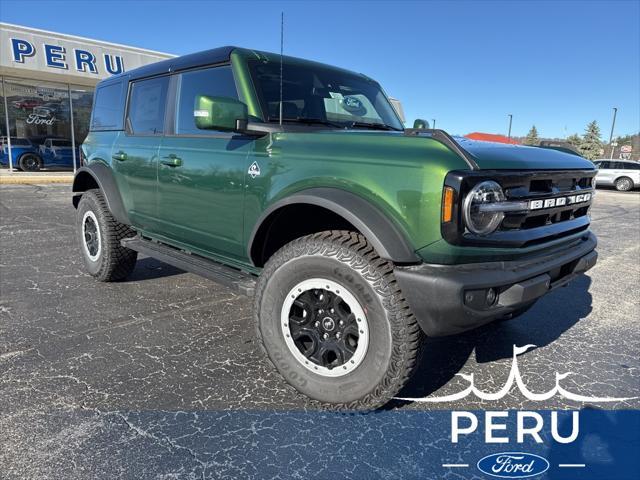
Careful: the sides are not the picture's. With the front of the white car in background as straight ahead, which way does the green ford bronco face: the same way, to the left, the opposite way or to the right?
the opposite way

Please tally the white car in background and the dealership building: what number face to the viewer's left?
1

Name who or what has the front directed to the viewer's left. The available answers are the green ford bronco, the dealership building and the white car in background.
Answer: the white car in background

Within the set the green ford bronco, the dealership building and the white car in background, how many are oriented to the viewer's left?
1

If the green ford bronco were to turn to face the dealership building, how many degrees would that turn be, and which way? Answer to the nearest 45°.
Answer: approximately 180°

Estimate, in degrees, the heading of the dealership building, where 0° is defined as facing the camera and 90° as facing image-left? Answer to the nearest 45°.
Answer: approximately 315°

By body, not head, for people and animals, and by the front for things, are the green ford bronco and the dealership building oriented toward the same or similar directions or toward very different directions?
same or similar directions

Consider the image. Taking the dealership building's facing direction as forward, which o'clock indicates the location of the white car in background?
The white car in background is roughly at 11 o'clock from the dealership building.

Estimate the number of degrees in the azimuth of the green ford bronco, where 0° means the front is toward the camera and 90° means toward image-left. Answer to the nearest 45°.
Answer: approximately 315°

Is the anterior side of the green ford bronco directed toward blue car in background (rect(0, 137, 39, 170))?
no

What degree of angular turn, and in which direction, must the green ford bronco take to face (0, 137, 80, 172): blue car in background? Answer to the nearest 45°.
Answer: approximately 180°

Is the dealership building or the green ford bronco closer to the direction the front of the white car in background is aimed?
the dealership building

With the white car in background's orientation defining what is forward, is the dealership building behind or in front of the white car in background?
in front

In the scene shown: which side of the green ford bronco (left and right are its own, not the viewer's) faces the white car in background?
left

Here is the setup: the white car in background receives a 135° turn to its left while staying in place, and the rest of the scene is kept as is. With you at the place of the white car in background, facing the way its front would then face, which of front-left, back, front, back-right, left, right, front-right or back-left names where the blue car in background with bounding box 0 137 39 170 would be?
right

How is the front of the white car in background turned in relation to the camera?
facing to the left of the viewer
